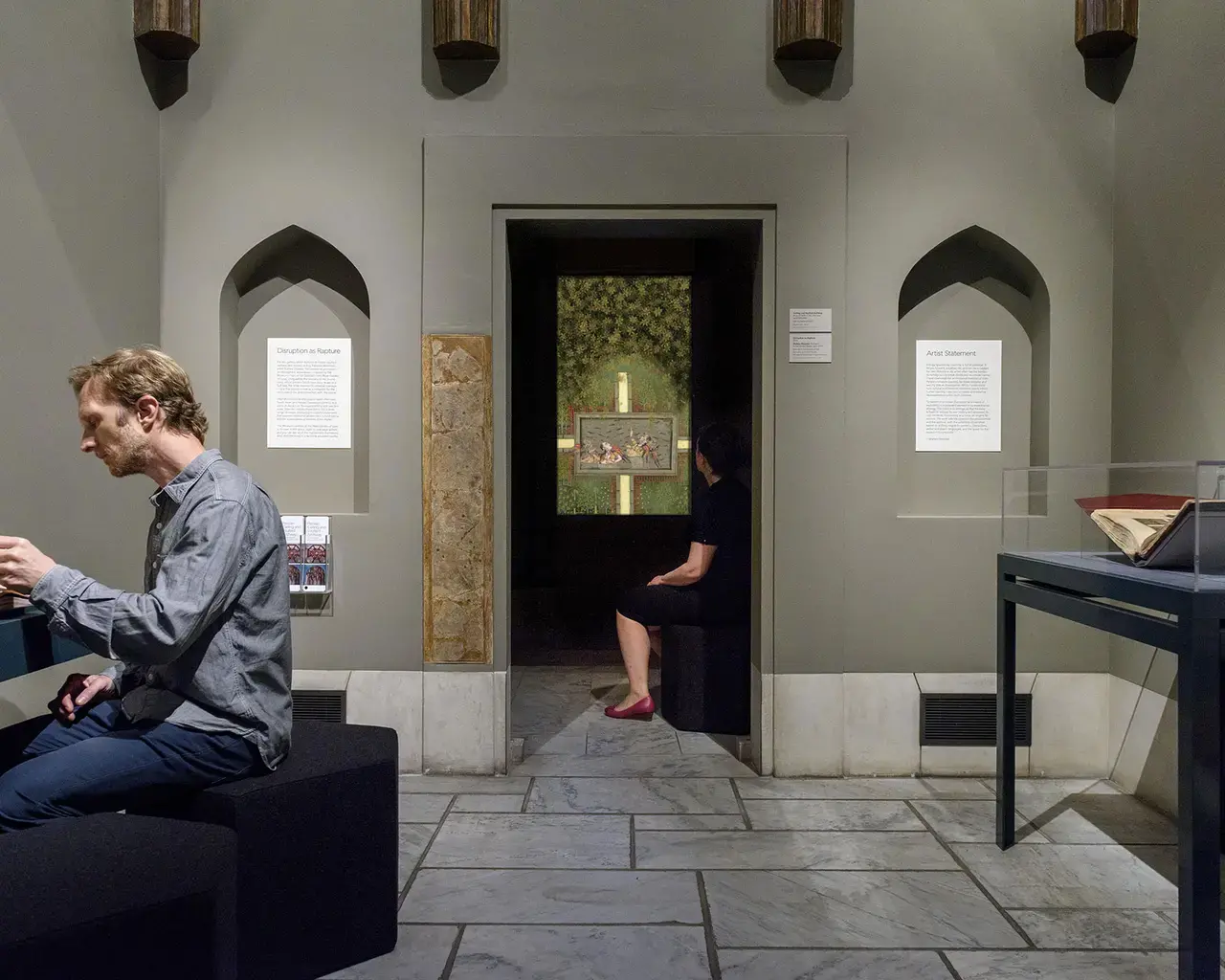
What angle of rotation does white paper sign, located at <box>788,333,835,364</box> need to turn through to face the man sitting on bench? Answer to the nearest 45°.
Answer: approximately 45° to its right

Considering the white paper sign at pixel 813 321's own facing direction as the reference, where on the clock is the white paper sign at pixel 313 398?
the white paper sign at pixel 313 398 is roughly at 3 o'clock from the white paper sign at pixel 813 321.

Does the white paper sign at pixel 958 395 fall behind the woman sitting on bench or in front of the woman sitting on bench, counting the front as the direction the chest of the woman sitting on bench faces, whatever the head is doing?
behind

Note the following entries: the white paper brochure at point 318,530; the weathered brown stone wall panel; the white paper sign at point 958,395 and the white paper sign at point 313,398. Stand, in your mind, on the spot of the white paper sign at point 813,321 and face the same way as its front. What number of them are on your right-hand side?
3

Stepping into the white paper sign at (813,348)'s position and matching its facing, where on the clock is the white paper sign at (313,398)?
the white paper sign at (313,398) is roughly at 3 o'clock from the white paper sign at (813,348).

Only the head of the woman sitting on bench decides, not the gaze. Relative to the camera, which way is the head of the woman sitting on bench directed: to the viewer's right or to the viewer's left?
to the viewer's left

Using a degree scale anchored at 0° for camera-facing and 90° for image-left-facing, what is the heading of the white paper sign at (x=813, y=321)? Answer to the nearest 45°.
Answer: approximately 0°

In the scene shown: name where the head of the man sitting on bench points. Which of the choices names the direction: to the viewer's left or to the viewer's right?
to the viewer's left

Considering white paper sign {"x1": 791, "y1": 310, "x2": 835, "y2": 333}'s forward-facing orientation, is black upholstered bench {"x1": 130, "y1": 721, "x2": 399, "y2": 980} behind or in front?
in front
